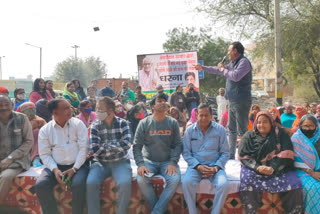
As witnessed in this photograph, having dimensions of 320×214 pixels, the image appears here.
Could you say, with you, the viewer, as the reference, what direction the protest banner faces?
facing the viewer

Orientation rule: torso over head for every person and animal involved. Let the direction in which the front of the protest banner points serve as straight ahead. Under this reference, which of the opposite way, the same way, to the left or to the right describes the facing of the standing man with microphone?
to the right

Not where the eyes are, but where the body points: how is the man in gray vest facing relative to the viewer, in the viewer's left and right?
facing the viewer and to the left of the viewer

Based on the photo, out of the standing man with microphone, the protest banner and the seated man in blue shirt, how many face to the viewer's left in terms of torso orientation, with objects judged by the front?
1

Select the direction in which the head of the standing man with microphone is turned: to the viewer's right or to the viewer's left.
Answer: to the viewer's left

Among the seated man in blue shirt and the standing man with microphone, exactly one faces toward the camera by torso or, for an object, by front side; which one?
the seated man in blue shirt

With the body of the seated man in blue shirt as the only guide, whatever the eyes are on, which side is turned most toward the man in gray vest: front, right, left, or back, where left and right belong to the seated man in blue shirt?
right

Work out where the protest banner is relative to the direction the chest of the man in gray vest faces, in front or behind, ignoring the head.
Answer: behind

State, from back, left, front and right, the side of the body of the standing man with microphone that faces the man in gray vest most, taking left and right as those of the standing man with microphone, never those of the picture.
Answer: front

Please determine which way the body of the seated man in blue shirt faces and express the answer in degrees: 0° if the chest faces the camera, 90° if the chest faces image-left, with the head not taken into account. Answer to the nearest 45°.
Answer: approximately 0°

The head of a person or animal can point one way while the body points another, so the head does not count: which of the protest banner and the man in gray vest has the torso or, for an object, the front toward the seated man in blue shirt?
the protest banner

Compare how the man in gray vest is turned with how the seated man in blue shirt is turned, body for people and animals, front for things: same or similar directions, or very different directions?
same or similar directions

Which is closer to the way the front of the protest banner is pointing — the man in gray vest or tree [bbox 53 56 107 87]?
the man in gray vest

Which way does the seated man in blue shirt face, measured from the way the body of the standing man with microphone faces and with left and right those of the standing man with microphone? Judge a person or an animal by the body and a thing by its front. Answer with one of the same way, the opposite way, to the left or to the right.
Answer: to the left
